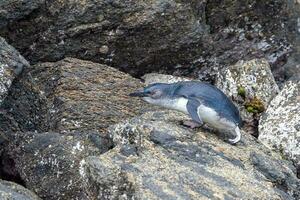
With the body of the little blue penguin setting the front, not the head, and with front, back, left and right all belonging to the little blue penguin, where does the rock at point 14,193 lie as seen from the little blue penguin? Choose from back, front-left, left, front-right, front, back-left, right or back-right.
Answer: front-left

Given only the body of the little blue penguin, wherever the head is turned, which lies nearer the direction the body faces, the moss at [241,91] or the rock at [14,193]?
the rock

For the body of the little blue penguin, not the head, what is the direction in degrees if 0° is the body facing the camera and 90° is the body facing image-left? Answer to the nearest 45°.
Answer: approximately 90°

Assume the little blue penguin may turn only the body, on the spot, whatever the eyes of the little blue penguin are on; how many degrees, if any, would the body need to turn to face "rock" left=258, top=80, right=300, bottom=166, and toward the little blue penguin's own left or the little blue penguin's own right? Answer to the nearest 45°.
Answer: approximately 135° to the little blue penguin's own right
